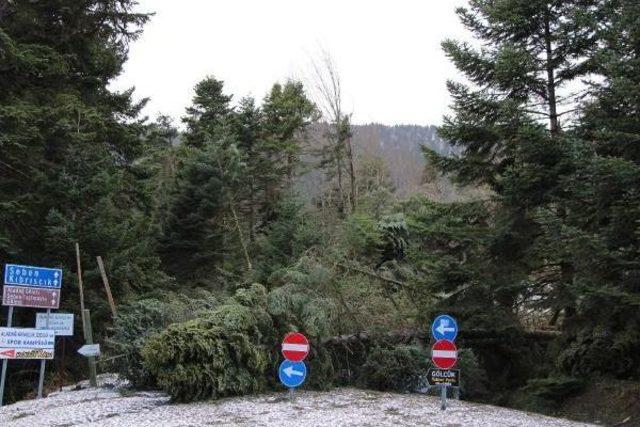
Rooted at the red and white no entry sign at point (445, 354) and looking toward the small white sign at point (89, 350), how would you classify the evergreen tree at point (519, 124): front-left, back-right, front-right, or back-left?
back-right

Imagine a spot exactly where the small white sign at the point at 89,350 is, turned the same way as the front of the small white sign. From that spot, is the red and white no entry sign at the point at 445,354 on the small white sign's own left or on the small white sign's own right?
on the small white sign's own left

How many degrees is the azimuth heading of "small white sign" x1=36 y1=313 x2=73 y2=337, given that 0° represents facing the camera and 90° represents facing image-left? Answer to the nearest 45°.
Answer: approximately 0°

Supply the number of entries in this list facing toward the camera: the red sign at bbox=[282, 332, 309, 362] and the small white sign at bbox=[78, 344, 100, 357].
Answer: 2

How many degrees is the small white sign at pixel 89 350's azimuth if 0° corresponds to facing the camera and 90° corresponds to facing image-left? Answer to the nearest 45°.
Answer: approximately 0°

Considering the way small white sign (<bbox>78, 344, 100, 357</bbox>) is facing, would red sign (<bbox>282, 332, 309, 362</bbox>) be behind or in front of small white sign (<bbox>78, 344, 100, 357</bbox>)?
in front

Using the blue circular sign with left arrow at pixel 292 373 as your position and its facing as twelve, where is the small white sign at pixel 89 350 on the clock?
The small white sign is roughly at 4 o'clock from the blue circular sign with left arrow.

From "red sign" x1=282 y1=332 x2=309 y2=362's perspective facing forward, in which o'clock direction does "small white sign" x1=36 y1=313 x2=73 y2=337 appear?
The small white sign is roughly at 4 o'clock from the red sign.
